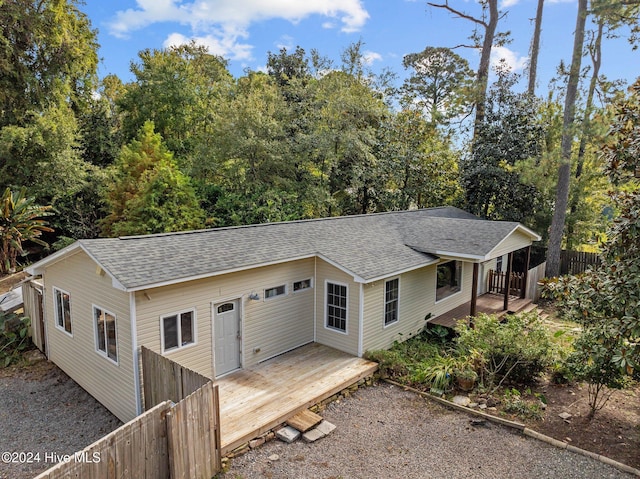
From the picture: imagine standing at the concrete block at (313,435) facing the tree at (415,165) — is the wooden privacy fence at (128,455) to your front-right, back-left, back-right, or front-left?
back-left

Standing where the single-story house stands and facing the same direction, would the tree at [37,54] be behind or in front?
behind

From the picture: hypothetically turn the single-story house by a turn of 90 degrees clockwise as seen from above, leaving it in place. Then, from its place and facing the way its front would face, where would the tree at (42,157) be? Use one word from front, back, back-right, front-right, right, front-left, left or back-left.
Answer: right

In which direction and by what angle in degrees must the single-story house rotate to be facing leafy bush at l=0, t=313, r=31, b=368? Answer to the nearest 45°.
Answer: approximately 135° to its right

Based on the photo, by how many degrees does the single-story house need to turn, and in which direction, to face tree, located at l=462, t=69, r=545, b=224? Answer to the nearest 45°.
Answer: approximately 90° to its left

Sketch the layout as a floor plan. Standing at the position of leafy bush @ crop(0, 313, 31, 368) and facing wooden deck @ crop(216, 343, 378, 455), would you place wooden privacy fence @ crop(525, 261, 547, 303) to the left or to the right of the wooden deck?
left

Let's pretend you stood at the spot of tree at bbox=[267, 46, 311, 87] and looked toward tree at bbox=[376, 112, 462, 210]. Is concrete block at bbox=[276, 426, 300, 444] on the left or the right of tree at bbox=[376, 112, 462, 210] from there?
right

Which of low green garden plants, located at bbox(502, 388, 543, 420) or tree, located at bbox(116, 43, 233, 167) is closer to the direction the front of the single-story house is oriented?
the low green garden plants

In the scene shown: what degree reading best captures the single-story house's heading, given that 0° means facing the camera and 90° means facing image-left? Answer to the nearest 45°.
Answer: approximately 315°
